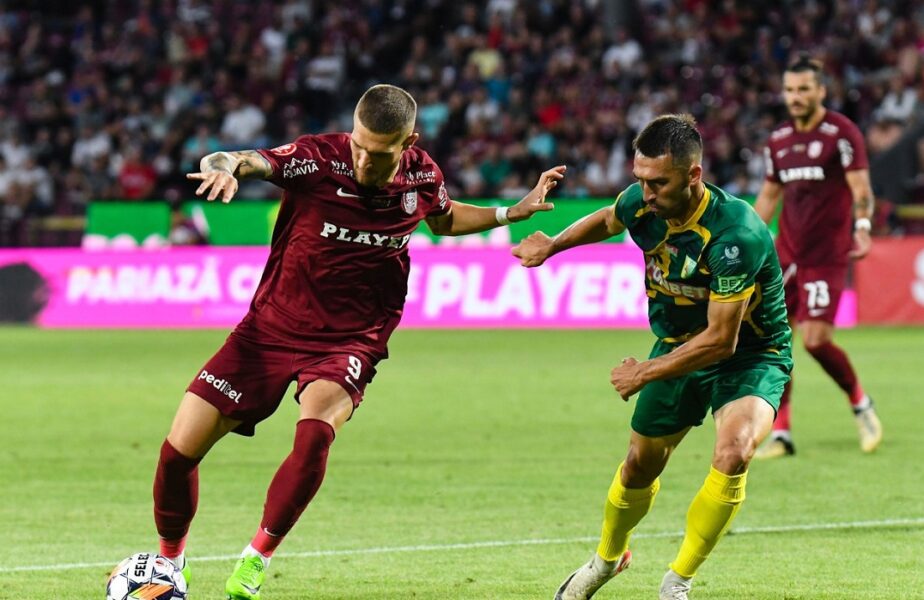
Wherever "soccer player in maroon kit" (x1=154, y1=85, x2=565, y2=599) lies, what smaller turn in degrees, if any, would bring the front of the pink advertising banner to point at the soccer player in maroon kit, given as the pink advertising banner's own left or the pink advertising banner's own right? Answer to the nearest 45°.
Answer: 0° — it already faces them

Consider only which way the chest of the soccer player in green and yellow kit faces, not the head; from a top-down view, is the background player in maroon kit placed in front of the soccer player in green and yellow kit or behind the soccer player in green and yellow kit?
behind

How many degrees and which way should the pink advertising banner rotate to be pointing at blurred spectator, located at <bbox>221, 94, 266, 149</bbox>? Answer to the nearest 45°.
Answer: approximately 180°

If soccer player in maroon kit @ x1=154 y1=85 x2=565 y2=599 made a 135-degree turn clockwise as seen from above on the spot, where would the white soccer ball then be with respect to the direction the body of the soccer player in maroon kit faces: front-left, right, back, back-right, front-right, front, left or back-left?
left

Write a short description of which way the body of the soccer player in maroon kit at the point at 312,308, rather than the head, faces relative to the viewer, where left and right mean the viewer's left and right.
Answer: facing the viewer

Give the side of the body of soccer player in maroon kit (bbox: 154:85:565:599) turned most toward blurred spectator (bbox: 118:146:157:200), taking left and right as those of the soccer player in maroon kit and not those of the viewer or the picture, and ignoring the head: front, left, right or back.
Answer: back

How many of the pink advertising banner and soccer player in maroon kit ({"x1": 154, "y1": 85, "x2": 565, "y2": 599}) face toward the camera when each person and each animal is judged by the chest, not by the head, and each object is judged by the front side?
2

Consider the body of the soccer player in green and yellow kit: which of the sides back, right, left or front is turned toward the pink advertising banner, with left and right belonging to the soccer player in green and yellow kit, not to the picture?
right

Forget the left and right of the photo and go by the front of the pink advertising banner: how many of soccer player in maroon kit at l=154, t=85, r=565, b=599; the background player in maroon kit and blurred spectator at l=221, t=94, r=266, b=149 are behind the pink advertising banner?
1

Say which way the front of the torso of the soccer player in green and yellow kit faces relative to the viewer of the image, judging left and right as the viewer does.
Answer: facing the viewer and to the left of the viewer

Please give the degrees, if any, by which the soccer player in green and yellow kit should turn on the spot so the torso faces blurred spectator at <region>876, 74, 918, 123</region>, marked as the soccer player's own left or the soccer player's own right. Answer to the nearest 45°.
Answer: approximately 135° to the soccer player's own right

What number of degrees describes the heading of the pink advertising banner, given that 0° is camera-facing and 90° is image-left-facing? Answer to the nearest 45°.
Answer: approximately 0°
